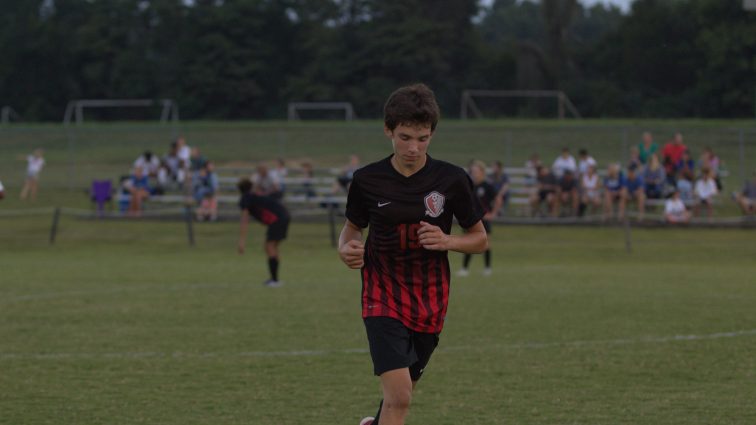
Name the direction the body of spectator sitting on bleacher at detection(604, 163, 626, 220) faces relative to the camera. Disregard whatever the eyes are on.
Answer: toward the camera

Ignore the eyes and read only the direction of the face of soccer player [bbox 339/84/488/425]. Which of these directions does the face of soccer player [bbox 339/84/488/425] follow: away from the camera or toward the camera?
toward the camera

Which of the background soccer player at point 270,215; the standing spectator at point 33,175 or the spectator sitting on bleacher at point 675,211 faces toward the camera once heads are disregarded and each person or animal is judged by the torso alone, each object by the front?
the spectator sitting on bleacher

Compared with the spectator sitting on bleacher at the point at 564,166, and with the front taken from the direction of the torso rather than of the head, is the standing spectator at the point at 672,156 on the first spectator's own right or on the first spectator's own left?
on the first spectator's own left

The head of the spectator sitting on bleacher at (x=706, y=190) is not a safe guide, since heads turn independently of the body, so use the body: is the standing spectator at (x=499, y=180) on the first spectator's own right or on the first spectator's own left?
on the first spectator's own right

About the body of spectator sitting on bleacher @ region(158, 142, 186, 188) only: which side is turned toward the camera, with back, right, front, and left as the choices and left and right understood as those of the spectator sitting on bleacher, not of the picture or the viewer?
front

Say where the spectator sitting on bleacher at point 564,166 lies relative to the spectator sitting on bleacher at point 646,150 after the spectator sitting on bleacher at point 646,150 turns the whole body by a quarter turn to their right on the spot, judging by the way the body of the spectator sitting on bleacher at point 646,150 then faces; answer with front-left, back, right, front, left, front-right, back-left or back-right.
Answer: front

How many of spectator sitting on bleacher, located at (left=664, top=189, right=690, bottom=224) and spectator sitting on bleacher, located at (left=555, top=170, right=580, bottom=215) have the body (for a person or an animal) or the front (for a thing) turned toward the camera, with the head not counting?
2

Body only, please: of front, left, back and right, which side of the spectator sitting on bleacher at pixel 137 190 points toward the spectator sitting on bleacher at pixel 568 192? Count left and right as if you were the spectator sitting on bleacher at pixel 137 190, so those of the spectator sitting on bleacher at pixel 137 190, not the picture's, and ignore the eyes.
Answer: left

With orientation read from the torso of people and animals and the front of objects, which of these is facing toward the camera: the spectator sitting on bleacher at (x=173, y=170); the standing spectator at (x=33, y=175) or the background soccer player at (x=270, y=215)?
the spectator sitting on bleacher

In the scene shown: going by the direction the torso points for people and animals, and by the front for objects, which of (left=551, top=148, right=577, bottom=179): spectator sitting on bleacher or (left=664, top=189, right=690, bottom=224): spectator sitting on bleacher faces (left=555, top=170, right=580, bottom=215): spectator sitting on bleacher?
(left=551, top=148, right=577, bottom=179): spectator sitting on bleacher

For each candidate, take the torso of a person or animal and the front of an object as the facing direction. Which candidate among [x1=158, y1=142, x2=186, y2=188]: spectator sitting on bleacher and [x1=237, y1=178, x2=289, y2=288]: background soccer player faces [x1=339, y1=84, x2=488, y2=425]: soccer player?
the spectator sitting on bleacher

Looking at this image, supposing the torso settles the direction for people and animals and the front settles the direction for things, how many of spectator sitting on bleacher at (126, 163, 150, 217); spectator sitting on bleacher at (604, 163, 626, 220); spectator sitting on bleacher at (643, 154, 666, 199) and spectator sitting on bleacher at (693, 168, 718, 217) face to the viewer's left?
0

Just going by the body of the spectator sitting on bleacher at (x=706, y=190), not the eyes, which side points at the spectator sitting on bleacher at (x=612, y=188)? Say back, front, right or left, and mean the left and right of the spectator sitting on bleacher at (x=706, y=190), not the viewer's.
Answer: right

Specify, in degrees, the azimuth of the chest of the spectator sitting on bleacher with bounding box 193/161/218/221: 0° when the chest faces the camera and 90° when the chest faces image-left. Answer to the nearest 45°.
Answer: approximately 0°
